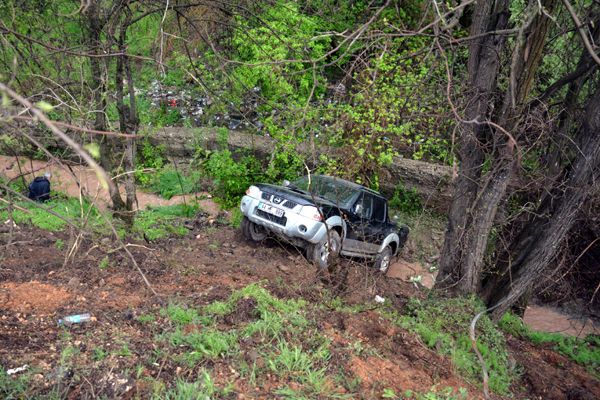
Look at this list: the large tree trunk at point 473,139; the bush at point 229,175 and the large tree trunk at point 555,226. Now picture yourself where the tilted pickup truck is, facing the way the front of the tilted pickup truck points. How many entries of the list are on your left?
2

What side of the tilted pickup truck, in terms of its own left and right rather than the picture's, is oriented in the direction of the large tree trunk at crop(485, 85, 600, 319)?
left

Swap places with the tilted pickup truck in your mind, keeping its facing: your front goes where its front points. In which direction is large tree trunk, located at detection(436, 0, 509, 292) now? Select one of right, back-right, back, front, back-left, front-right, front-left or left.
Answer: left

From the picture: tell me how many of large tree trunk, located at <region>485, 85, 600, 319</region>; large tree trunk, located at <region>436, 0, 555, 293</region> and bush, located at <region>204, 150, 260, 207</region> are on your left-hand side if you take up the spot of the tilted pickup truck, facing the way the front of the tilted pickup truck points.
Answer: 2

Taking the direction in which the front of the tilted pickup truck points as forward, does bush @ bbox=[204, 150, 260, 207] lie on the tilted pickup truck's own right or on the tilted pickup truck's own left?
on the tilted pickup truck's own right

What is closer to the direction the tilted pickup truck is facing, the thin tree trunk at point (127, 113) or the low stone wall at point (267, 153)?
the thin tree trunk

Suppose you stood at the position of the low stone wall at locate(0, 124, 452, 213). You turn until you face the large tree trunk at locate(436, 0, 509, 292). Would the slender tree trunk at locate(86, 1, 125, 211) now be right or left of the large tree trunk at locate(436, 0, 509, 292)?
right

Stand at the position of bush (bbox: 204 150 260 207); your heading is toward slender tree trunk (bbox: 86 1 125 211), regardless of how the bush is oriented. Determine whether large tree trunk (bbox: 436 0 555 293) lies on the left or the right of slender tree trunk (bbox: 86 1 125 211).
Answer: left

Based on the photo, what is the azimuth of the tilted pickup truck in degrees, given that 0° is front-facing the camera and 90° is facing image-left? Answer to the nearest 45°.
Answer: approximately 45°

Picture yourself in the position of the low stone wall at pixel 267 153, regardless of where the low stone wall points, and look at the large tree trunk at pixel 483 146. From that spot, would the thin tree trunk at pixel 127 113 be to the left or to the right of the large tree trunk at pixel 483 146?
right

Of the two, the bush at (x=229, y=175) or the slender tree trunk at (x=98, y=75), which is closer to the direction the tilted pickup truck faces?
the slender tree trunk
